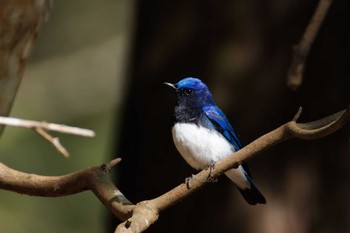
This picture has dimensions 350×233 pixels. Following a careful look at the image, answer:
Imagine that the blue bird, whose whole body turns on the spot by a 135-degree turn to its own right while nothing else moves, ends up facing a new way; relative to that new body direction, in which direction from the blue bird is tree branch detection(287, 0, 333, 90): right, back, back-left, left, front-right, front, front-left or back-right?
right

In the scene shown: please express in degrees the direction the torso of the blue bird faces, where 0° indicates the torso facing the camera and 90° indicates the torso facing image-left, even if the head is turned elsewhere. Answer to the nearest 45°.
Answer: approximately 45°

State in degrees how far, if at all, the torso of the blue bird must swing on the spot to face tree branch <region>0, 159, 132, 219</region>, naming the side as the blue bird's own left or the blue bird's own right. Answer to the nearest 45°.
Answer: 0° — it already faces it
